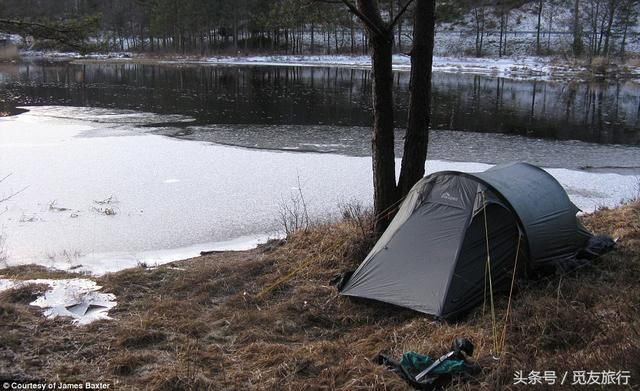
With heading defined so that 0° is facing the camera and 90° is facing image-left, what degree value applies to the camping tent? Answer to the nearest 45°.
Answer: approximately 45°

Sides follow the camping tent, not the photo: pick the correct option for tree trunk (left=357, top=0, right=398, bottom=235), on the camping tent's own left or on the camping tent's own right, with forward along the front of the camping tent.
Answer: on the camping tent's own right

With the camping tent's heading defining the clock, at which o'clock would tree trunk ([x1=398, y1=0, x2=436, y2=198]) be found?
The tree trunk is roughly at 4 o'clock from the camping tent.
